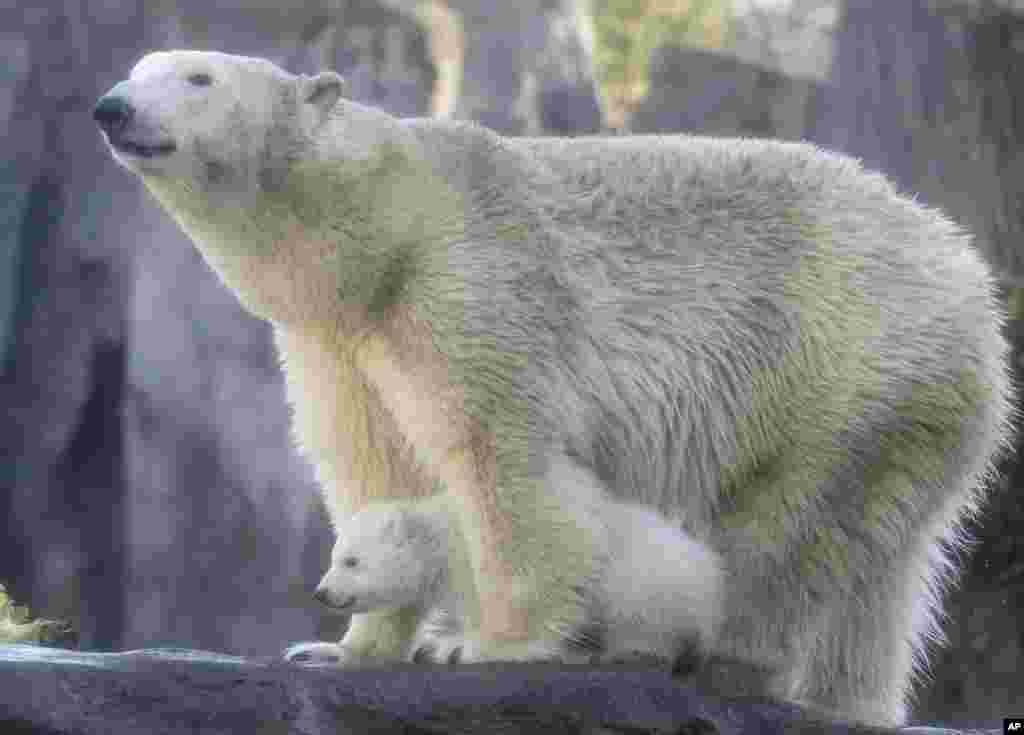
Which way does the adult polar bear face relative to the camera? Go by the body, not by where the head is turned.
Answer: to the viewer's left
